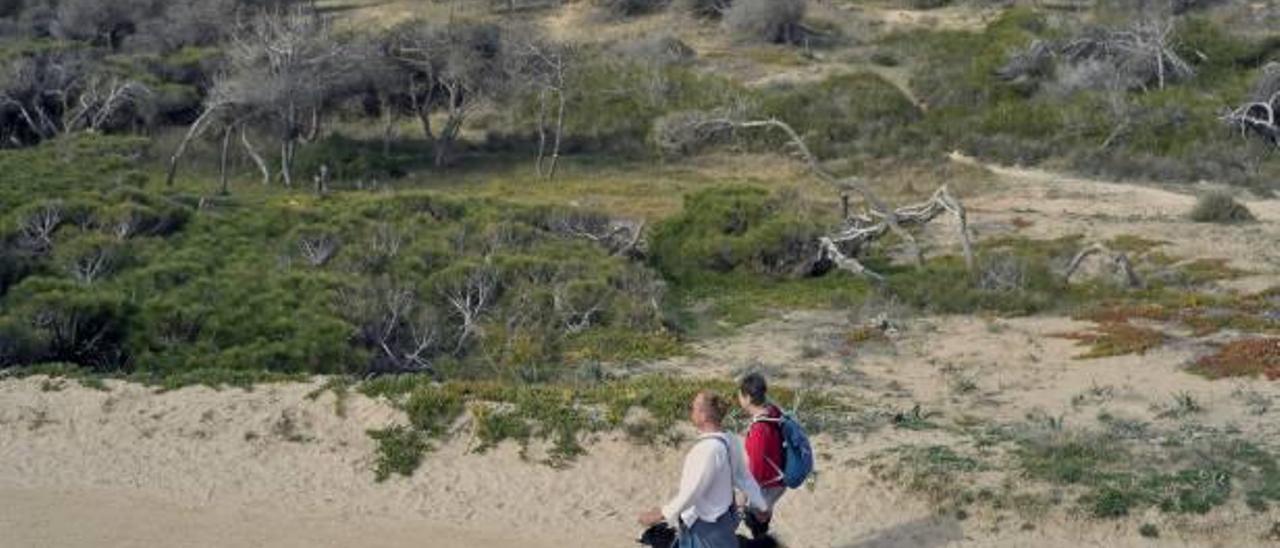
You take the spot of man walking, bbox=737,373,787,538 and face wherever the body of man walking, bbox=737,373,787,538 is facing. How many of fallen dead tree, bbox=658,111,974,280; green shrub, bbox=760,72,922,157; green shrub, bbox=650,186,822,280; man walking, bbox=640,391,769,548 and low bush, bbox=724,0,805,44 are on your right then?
4

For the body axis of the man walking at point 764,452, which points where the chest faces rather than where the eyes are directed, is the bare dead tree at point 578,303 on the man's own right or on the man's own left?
on the man's own right

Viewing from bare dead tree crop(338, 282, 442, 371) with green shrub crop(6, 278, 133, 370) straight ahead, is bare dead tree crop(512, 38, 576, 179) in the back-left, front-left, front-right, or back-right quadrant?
back-right

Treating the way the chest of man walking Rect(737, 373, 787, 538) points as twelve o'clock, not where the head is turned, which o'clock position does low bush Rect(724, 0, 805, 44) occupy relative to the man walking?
The low bush is roughly at 3 o'clock from the man walking.

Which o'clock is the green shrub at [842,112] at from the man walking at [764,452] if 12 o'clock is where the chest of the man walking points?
The green shrub is roughly at 3 o'clock from the man walking.

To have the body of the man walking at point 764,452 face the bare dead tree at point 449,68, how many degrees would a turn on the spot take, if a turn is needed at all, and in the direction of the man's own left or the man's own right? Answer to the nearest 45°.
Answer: approximately 90° to the man's own right

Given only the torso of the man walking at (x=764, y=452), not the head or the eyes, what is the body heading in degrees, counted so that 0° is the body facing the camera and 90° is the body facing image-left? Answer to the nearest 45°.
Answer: approximately 90°

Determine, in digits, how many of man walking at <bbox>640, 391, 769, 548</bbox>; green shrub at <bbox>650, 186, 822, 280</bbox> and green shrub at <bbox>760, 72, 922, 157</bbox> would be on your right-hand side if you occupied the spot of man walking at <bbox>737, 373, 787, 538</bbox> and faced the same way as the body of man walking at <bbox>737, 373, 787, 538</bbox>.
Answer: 2
